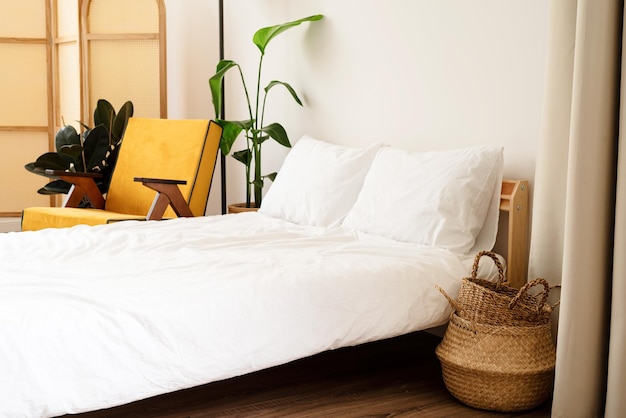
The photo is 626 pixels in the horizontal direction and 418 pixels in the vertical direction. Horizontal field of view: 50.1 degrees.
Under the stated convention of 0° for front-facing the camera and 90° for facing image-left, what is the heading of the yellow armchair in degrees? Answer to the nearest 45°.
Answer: approximately 45°

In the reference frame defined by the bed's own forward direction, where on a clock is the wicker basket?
The wicker basket is roughly at 8 o'clock from the bed.

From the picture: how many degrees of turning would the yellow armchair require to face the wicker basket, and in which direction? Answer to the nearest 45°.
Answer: approximately 90° to its left

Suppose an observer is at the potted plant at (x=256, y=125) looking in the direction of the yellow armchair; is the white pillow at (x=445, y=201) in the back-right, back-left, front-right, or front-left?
back-left

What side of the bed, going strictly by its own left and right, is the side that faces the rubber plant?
right
